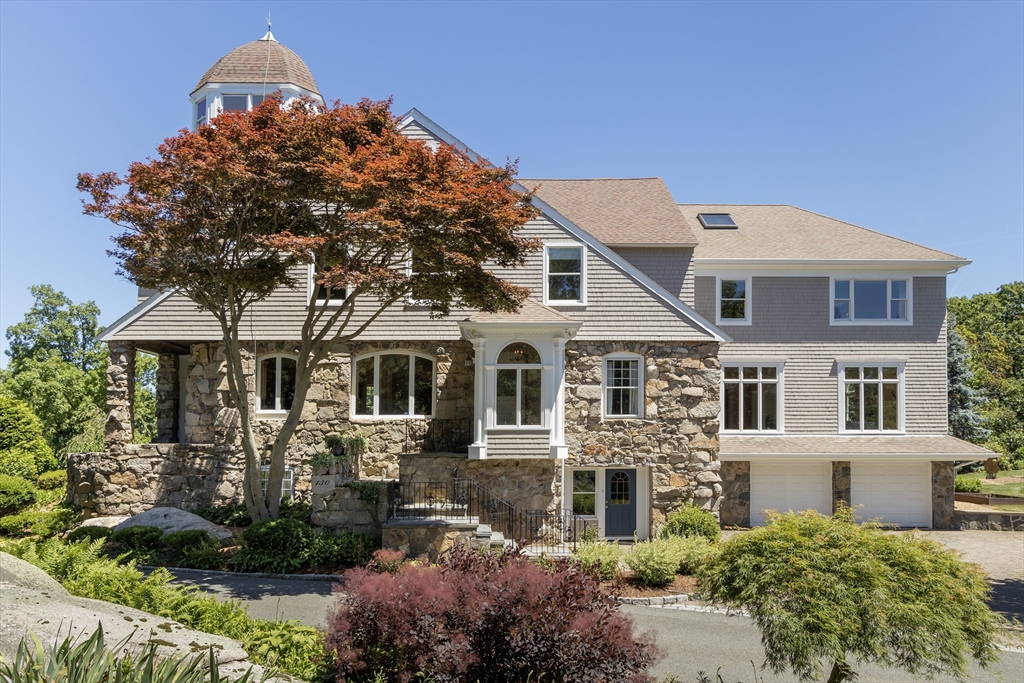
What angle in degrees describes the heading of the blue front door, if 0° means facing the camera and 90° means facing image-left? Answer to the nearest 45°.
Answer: approximately 0°

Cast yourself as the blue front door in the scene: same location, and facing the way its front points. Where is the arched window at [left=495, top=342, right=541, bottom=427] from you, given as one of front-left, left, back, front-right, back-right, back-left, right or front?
front-right

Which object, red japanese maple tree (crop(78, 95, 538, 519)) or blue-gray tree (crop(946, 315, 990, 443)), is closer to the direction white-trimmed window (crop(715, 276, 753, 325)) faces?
the red japanese maple tree

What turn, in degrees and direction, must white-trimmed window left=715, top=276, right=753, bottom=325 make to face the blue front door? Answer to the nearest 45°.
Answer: approximately 45° to its right

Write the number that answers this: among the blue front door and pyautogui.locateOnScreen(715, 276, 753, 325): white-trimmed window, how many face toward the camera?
2

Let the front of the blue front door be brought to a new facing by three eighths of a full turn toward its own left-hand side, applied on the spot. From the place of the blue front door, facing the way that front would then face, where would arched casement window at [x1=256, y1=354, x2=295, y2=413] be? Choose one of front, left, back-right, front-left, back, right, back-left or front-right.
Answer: back-left

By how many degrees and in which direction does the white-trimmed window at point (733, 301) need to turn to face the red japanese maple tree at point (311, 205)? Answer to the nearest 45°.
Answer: approximately 45° to its right
